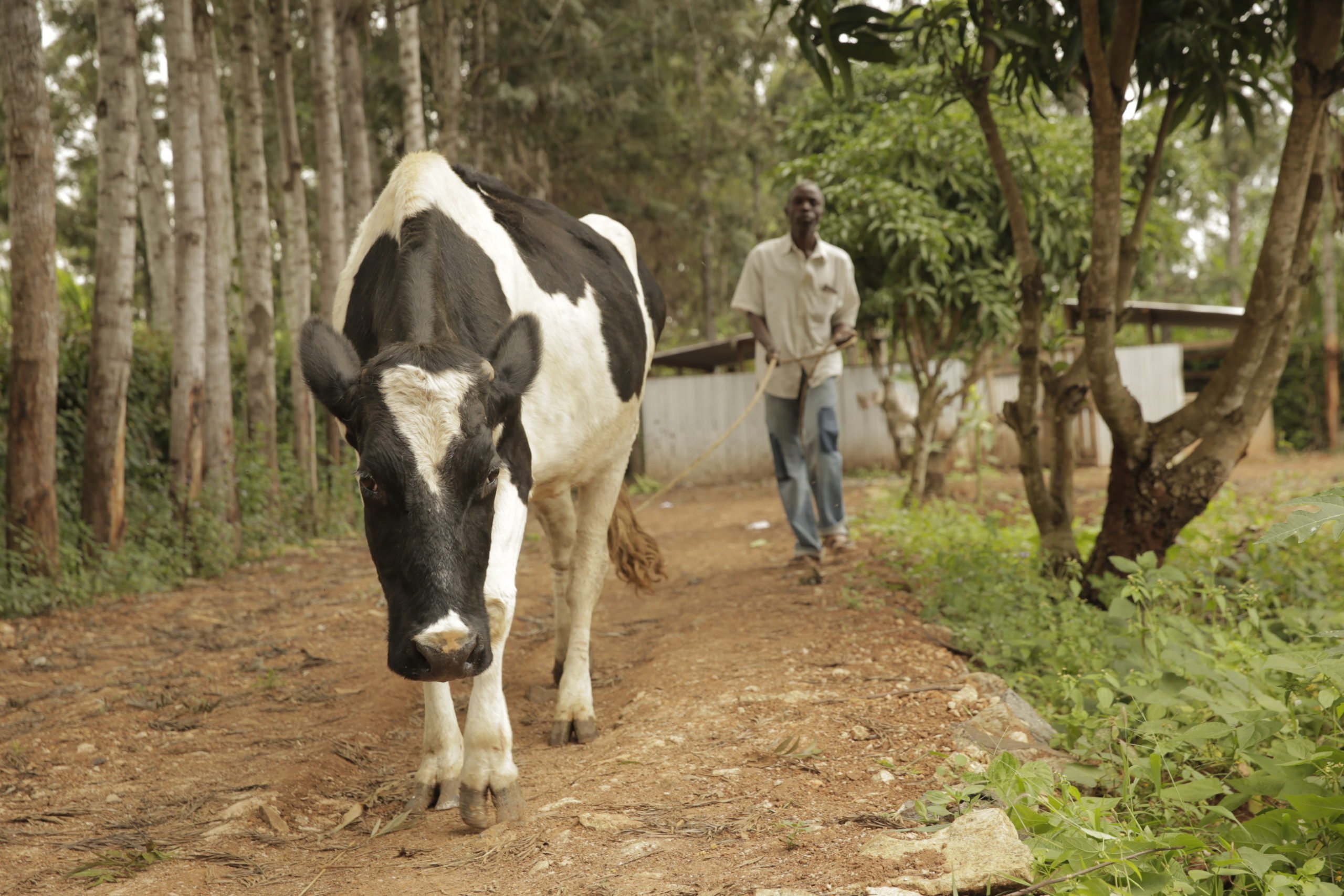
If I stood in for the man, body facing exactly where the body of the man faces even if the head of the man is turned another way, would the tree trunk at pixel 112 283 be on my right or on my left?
on my right

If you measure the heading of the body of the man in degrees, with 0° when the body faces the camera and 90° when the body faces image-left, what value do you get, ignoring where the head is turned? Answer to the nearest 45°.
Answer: approximately 0°

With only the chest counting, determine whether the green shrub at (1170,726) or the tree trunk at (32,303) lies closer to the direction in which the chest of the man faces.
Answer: the green shrub

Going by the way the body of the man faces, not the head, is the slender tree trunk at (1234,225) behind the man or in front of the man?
behind

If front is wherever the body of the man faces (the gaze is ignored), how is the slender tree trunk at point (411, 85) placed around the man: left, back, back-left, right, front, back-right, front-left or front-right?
back-right

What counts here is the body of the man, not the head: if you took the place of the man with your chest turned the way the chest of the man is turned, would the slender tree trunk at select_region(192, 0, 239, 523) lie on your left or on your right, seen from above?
on your right

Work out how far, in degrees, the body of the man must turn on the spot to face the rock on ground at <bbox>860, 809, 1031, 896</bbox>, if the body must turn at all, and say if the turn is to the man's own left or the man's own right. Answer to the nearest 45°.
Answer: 0° — they already face it

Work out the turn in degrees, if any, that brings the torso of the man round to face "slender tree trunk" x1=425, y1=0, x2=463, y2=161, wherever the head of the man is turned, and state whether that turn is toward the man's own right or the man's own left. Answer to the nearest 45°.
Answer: approximately 135° to the man's own right

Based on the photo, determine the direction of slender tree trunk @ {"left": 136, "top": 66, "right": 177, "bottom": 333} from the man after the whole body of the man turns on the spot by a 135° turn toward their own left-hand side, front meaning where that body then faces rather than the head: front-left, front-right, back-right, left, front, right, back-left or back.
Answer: left

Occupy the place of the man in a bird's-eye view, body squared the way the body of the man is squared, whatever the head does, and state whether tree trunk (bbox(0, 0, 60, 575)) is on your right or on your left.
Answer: on your right

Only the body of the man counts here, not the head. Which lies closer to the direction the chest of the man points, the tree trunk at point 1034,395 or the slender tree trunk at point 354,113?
the tree trunk

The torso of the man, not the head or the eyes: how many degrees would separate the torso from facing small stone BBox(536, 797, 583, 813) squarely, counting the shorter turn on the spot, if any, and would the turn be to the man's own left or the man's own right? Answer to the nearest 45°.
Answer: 0° — they already face it

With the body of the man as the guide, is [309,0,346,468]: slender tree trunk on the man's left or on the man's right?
on the man's right

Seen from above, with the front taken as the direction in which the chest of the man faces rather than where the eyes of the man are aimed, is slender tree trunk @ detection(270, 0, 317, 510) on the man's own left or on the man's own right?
on the man's own right

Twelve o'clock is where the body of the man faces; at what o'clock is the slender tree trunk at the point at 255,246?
The slender tree trunk is roughly at 4 o'clock from the man.
